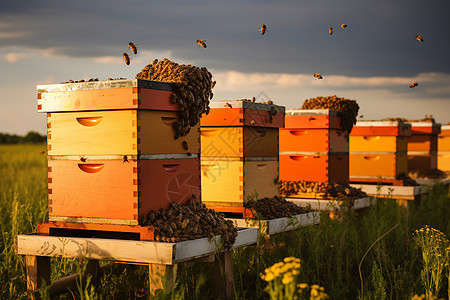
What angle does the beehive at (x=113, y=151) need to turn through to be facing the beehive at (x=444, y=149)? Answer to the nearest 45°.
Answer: approximately 180°

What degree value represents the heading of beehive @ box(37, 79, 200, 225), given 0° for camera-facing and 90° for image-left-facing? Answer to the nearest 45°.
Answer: approximately 45°

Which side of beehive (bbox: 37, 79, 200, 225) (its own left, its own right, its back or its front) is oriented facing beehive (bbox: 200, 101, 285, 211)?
back
